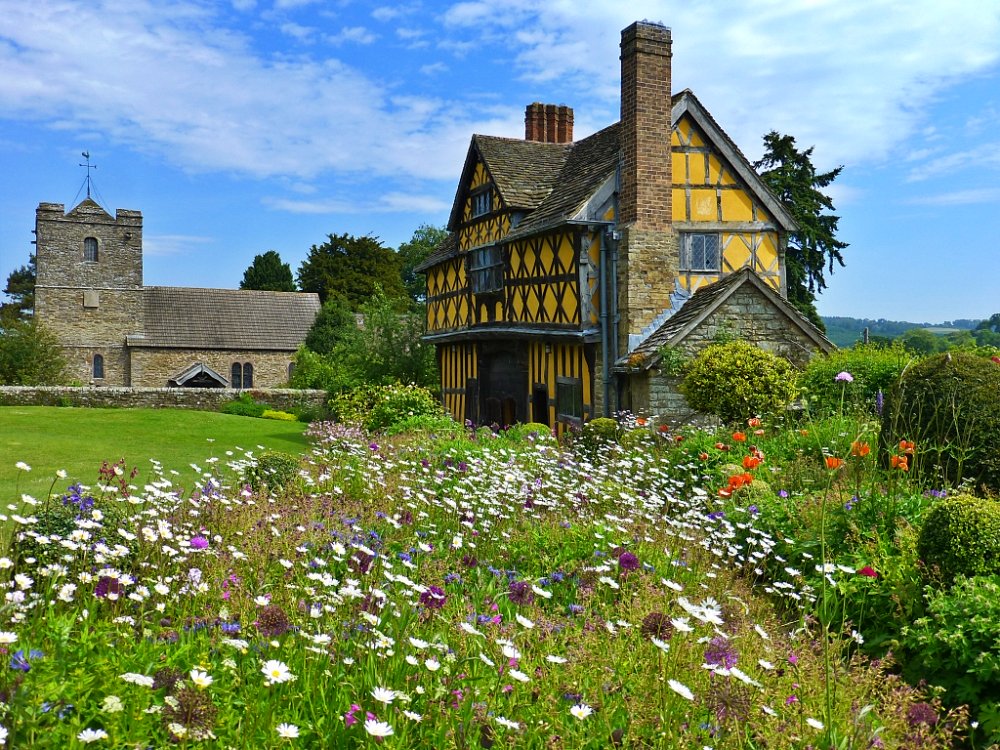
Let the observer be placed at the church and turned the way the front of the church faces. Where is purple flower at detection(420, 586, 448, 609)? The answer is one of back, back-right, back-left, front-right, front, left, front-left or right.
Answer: front

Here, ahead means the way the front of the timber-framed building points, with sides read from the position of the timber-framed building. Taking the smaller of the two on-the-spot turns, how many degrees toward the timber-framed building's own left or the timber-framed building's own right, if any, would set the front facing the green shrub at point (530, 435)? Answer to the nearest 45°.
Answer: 0° — it already faces it

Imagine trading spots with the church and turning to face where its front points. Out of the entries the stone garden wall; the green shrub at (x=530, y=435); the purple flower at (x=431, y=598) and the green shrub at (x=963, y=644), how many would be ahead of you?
4

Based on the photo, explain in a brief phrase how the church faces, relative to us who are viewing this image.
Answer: facing the viewer

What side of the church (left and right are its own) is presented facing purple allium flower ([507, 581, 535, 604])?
front

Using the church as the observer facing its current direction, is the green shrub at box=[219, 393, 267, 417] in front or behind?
in front

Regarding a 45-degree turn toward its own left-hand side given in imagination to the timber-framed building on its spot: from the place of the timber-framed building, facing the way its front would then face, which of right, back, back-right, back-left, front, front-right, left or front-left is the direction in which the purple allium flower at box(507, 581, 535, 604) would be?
front

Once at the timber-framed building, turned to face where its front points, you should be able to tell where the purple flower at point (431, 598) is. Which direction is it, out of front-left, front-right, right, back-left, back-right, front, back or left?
front-left

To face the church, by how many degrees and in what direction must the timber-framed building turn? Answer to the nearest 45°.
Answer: approximately 90° to its right

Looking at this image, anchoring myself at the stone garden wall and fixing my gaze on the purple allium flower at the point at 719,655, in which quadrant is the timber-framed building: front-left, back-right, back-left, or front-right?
front-left

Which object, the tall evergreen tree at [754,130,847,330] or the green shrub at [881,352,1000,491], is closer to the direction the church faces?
the green shrub

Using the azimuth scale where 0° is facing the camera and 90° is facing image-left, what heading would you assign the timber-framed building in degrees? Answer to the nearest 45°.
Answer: approximately 45°

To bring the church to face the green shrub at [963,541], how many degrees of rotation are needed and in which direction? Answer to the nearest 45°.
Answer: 0° — it already faces it

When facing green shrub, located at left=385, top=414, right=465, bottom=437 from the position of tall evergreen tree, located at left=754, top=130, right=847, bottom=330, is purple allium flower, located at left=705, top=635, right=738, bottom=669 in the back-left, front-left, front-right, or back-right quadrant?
front-left

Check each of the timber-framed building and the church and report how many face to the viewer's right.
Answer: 0

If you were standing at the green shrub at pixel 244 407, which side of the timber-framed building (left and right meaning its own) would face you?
right
